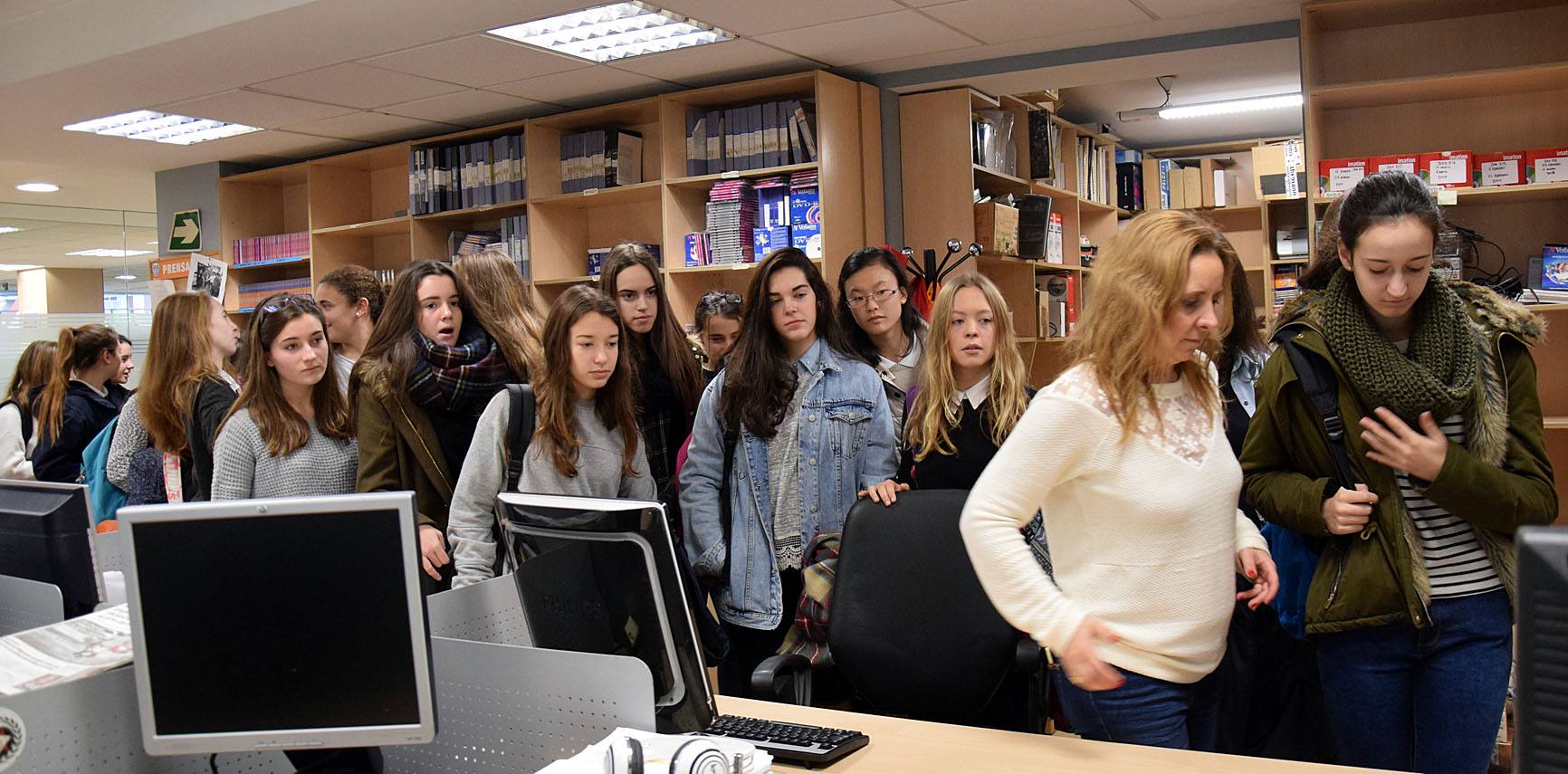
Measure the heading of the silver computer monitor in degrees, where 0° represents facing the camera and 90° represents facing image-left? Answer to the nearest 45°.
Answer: approximately 0°

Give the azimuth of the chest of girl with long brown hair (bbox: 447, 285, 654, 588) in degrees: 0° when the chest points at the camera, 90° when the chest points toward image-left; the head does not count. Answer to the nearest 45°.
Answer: approximately 315°

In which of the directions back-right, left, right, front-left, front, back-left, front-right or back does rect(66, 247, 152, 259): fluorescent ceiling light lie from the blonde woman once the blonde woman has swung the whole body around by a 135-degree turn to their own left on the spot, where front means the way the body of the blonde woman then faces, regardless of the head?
front-left

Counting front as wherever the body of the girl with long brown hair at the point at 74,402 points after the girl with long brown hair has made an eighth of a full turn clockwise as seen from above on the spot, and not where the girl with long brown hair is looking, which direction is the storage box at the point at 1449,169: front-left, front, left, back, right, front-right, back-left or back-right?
front-right

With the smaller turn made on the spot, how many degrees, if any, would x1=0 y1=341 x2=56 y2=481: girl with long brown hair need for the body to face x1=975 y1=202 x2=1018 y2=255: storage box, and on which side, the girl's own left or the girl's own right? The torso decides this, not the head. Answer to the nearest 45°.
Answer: approximately 45° to the girl's own right

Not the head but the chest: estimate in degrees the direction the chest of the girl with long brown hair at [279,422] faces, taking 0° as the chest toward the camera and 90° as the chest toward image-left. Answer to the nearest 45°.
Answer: approximately 315°

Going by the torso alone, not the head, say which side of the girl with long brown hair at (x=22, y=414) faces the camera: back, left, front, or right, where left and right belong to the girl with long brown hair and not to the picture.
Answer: right

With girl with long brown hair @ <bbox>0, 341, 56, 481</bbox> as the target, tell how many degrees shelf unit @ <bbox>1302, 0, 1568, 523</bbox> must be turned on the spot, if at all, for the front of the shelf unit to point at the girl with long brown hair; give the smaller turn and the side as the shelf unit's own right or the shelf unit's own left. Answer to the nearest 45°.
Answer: approximately 90° to the shelf unit's own right

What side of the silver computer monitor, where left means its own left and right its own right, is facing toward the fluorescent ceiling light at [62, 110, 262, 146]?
back

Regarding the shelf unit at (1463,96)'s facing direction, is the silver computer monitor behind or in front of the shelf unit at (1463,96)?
in front

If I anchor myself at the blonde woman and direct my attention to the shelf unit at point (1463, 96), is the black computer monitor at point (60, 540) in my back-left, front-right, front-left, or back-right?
back-left
